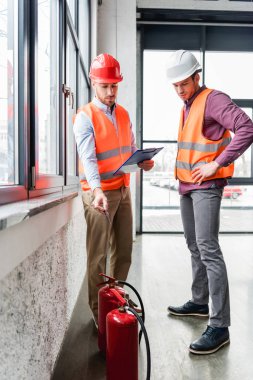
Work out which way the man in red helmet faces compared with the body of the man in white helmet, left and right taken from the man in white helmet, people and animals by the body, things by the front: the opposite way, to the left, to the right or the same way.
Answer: to the left

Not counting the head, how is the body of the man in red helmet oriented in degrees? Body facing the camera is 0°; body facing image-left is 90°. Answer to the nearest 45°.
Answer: approximately 315°

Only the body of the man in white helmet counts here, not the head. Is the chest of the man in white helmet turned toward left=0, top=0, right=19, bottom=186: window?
yes

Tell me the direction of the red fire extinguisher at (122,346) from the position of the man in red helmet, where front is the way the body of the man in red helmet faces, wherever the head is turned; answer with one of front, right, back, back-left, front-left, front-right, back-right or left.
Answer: front-right

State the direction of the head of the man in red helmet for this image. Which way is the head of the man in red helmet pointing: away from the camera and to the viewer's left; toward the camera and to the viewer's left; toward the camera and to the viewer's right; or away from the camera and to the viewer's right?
toward the camera and to the viewer's right

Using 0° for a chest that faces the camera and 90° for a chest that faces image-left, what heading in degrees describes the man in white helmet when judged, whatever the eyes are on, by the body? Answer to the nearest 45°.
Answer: approximately 45°

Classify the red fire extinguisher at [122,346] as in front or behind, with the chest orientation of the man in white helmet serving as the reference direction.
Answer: in front
